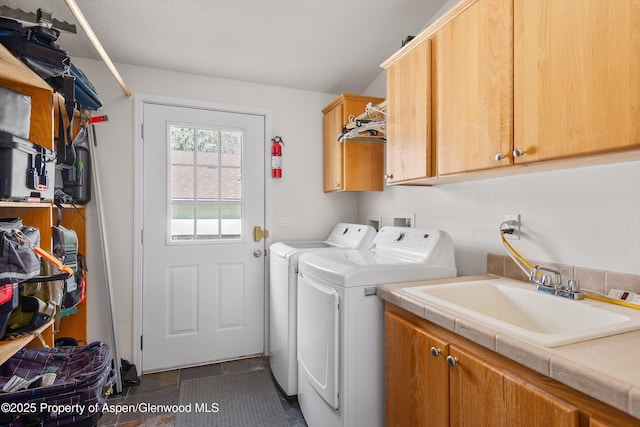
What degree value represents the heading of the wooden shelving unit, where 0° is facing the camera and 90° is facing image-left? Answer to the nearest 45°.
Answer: approximately 270°

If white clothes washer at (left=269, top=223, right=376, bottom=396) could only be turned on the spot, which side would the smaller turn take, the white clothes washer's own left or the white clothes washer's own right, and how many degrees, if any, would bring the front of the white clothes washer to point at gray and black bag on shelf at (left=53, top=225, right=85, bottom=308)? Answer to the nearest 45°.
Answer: approximately 45° to the white clothes washer's own right

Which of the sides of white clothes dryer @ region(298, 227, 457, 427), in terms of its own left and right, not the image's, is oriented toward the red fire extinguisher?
right

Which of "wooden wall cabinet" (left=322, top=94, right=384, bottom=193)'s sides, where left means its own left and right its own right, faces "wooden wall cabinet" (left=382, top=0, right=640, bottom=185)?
left

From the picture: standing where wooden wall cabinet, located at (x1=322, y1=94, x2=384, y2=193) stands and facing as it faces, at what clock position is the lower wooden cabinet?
The lower wooden cabinet is roughly at 10 o'clock from the wooden wall cabinet.

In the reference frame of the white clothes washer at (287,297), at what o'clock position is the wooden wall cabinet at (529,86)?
The wooden wall cabinet is roughly at 9 o'clock from the white clothes washer.

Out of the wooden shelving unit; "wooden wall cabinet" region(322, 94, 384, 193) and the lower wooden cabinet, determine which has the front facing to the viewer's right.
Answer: the wooden shelving unit

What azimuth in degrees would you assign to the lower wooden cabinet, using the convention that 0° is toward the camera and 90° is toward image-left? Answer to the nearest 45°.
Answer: approximately 45°
